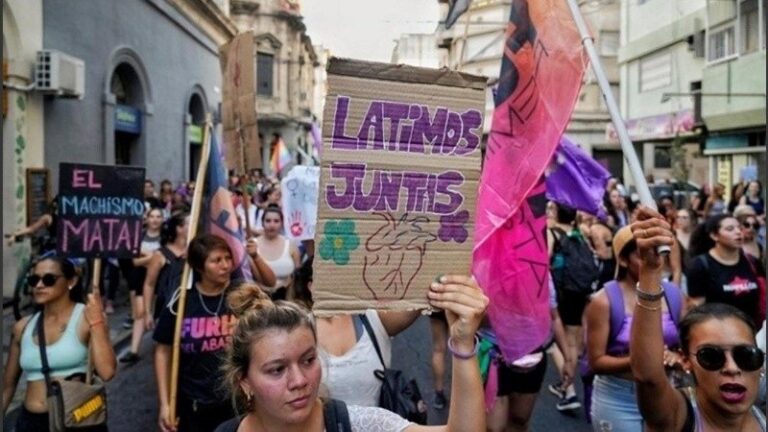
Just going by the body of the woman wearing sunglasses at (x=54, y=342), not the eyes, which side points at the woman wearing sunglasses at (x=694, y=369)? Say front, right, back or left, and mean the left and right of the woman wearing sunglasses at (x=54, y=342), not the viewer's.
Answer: left

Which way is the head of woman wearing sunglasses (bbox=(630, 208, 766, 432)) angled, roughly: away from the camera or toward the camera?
toward the camera

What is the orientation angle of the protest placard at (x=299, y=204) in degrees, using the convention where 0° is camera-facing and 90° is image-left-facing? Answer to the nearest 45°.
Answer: approximately 0°

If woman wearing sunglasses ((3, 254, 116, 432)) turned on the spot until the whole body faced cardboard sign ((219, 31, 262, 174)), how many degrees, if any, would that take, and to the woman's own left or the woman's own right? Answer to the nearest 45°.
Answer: approximately 180°

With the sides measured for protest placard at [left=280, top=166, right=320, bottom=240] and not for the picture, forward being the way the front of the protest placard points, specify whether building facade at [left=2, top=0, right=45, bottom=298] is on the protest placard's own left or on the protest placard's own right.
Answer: on the protest placard's own right

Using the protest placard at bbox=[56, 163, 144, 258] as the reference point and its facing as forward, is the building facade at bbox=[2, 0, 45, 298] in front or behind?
behind

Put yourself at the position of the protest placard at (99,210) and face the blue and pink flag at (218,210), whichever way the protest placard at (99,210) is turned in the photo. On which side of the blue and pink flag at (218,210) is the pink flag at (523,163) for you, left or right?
right

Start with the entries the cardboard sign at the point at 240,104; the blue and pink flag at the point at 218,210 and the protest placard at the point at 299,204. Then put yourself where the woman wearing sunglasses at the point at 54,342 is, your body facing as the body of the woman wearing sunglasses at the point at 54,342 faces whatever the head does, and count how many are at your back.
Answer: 3

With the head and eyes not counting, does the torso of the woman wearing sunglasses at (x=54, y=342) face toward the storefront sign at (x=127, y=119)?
no

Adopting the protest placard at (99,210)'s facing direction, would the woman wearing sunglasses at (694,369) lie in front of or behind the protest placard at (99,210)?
in front

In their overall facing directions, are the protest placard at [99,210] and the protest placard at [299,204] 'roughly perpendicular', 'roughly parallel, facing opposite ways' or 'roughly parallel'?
roughly parallel

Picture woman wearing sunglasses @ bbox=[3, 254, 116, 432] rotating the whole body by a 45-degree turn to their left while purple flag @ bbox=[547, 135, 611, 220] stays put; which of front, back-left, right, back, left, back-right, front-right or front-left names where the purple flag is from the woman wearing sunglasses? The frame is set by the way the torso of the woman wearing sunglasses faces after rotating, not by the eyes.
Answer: left

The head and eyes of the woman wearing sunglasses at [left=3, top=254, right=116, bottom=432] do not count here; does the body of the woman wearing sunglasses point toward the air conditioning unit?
no

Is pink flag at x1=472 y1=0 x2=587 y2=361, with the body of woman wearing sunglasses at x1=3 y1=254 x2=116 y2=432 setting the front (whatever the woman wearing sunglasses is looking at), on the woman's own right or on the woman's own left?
on the woman's own left

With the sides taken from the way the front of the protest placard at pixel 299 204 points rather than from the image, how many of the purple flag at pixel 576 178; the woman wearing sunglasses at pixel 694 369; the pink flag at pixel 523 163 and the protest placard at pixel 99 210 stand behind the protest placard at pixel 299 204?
0

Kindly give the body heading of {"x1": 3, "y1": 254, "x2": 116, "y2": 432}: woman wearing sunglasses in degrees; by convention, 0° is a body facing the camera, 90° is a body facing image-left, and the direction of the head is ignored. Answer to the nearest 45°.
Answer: approximately 45°

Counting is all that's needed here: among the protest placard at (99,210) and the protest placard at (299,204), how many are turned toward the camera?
2

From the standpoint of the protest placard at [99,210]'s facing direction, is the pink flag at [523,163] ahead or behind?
ahead

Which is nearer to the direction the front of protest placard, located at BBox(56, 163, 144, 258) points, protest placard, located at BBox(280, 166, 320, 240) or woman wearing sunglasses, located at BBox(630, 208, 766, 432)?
the woman wearing sunglasses

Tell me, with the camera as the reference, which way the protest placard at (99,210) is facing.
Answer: facing the viewer
